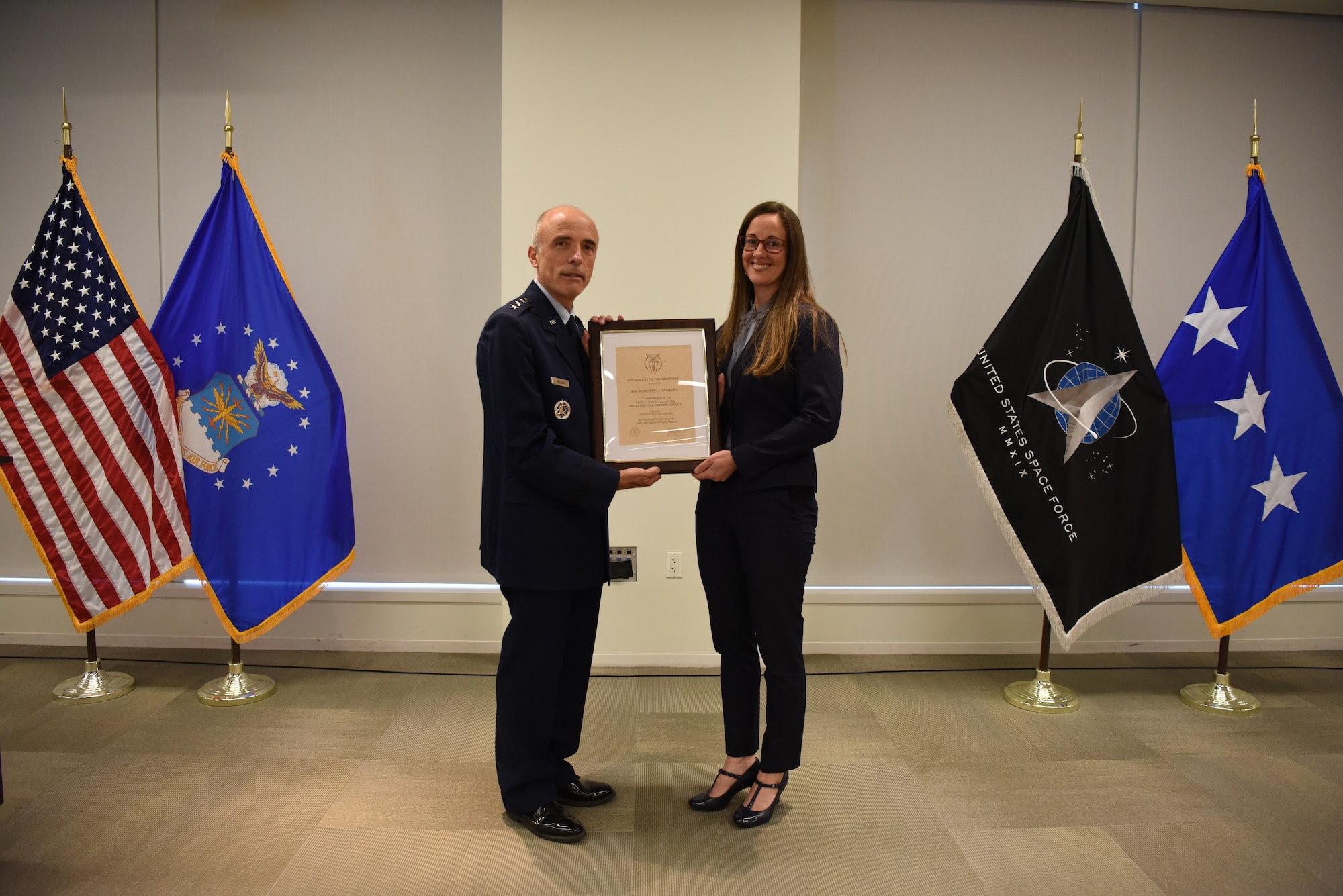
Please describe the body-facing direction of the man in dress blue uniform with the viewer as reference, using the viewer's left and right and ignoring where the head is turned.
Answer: facing the viewer and to the right of the viewer

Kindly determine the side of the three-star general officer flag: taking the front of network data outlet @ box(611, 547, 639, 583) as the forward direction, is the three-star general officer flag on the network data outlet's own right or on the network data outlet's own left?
on the network data outlet's own left

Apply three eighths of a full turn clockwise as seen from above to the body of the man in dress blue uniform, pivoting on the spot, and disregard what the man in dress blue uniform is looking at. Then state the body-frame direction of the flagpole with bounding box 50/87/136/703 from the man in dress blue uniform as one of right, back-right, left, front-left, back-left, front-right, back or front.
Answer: front-right

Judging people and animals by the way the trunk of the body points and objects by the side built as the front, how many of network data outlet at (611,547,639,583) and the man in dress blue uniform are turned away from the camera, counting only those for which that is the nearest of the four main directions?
0

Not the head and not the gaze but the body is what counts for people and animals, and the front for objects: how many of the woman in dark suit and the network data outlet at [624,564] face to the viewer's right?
0

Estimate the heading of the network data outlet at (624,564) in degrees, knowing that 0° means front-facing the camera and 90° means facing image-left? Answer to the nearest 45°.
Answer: approximately 0°

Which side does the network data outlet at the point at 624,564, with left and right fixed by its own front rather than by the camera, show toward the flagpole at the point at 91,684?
right

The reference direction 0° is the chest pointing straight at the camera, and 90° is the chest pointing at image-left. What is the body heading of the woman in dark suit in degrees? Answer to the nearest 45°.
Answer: approximately 45°

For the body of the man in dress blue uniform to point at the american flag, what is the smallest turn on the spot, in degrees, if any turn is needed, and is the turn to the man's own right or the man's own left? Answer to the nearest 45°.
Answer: approximately 180°

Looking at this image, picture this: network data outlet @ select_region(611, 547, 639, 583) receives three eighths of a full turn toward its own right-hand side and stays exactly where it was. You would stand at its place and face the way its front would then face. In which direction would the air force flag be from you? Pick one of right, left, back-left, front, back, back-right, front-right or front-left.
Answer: front-left

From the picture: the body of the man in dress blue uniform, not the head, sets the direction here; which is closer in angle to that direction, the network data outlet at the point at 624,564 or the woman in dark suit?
the woman in dark suit

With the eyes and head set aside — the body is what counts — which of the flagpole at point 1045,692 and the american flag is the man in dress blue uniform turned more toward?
the flagpole

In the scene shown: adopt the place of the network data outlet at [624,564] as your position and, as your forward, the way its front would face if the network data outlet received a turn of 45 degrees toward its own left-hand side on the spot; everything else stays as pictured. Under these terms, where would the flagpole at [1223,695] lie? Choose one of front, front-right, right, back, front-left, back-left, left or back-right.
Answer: front-left

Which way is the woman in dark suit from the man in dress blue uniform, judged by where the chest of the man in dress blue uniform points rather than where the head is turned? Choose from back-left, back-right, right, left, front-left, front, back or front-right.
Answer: front-left
